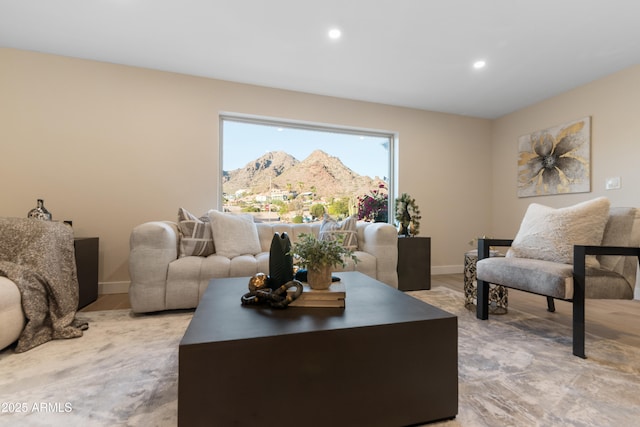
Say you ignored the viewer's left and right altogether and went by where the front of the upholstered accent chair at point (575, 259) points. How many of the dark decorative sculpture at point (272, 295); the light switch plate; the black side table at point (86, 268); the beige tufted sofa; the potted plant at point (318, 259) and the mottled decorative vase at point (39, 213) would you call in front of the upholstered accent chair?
5

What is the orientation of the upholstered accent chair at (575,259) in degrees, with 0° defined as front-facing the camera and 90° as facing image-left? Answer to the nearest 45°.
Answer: approximately 45°

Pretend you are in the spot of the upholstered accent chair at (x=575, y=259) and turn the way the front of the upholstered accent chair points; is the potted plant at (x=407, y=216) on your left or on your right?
on your right

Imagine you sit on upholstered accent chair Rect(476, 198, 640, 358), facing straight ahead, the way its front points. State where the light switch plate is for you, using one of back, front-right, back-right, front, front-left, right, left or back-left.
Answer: back-right

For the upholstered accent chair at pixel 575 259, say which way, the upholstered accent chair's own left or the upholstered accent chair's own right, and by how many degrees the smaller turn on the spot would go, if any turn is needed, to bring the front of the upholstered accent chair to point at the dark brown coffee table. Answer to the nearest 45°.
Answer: approximately 45° to the upholstered accent chair's own left

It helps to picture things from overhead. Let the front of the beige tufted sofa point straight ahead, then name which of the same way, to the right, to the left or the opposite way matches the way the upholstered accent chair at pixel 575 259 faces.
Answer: to the right

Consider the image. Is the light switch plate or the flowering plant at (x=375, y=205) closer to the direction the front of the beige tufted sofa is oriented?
the light switch plate

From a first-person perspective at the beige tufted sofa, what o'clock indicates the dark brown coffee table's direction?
The dark brown coffee table is roughly at 11 o'clock from the beige tufted sofa.

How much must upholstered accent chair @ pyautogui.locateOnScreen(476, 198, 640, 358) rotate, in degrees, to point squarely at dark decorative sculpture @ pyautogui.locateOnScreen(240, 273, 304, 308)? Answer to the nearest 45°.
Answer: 0° — it already faces it
